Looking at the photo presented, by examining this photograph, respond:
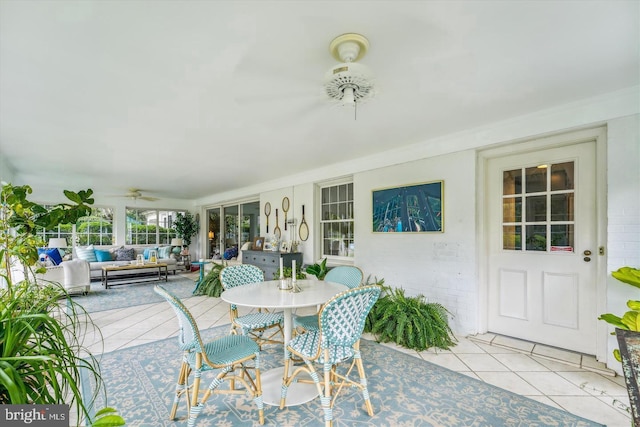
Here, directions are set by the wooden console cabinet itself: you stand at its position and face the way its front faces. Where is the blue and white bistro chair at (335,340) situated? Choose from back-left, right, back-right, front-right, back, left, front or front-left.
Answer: front-left

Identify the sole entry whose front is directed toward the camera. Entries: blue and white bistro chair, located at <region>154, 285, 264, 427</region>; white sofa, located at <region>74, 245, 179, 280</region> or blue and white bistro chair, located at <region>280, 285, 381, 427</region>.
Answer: the white sofa

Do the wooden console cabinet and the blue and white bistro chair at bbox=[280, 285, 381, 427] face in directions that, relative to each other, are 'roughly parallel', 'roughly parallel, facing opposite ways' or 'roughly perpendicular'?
roughly perpendicular

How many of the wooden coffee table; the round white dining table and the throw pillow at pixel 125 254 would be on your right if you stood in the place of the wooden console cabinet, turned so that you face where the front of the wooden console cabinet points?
2

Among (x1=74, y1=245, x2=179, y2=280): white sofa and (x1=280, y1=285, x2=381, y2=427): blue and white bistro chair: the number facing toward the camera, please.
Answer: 1

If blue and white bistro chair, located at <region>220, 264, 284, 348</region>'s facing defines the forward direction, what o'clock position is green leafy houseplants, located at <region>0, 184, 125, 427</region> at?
The green leafy houseplants is roughly at 2 o'clock from the blue and white bistro chair.

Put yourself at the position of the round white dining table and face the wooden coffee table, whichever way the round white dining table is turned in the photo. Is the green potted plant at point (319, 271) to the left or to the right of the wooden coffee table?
right

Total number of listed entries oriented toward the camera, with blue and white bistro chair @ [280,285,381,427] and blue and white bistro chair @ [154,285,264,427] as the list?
0

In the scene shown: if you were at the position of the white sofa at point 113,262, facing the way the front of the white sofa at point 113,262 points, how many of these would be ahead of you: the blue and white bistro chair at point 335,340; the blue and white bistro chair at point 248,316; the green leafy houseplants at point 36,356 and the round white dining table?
4

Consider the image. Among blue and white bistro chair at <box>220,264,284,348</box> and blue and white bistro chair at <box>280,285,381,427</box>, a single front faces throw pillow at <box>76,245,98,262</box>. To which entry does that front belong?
blue and white bistro chair at <box>280,285,381,427</box>

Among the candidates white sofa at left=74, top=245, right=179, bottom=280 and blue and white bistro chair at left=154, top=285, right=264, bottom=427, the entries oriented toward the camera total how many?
1

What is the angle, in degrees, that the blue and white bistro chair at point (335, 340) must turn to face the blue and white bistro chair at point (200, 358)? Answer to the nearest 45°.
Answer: approximately 45° to its left

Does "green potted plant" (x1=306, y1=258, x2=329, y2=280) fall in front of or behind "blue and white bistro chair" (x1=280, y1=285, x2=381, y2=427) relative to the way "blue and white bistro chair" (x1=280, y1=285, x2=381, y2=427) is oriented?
in front

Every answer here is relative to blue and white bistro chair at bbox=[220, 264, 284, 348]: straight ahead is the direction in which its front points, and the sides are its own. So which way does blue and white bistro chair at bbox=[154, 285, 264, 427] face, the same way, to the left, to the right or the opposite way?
to the left

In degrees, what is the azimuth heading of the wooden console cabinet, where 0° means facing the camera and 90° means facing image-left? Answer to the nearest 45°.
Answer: approximately 45°
